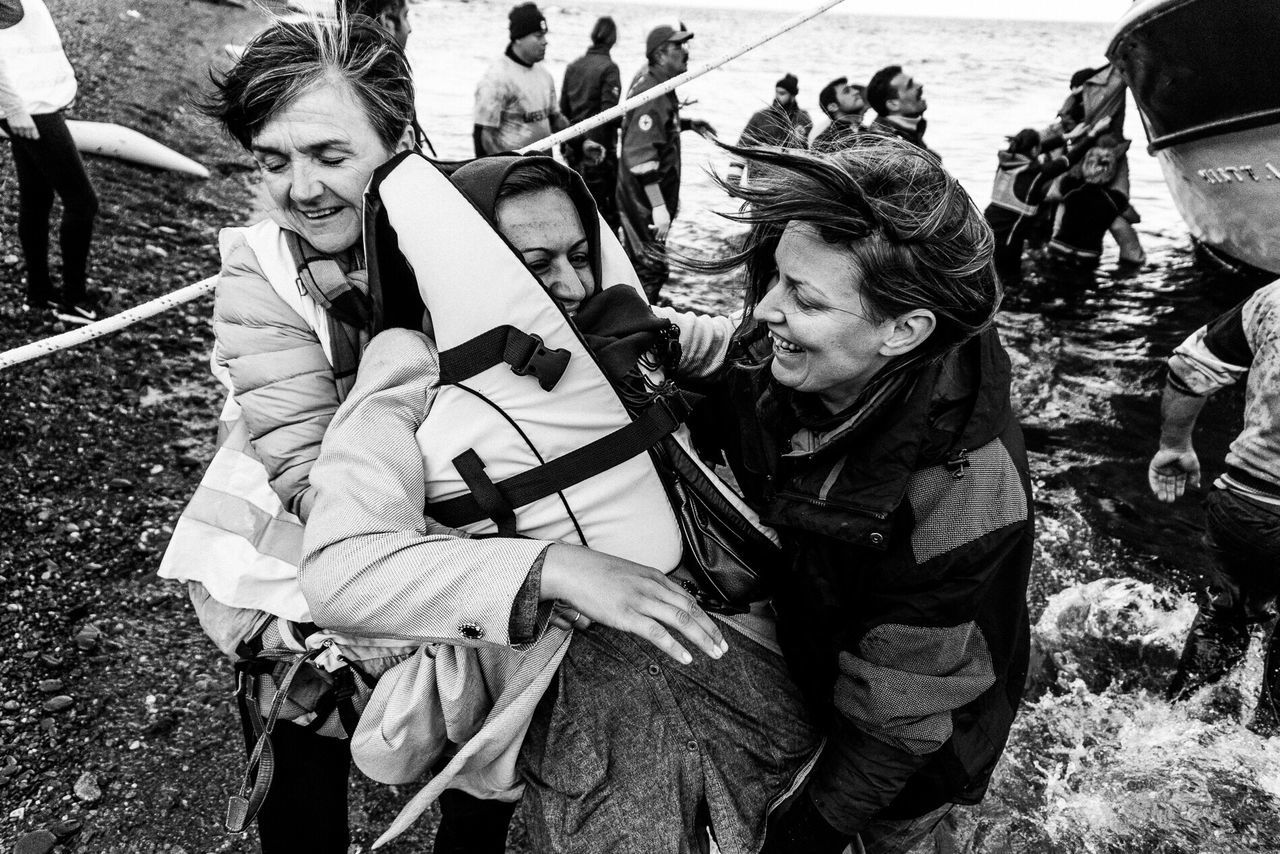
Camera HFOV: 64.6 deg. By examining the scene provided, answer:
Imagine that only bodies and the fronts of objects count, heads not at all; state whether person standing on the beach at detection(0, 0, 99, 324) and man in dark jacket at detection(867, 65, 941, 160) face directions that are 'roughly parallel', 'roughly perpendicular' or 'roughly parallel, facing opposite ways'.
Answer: roughly parallel

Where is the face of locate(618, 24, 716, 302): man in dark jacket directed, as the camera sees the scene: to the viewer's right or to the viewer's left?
to the viewer's right

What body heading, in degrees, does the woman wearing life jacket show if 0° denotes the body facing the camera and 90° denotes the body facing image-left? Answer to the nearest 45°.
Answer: approximately 315°

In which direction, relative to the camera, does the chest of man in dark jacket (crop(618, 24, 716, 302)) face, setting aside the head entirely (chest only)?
to the viewer's right

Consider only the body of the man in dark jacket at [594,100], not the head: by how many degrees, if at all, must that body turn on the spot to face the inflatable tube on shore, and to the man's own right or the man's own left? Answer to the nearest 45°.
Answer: approximately 135° to the man's own left

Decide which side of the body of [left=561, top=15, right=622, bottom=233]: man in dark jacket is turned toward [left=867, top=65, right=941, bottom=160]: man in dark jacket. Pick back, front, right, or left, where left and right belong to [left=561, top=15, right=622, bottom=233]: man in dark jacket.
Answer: right

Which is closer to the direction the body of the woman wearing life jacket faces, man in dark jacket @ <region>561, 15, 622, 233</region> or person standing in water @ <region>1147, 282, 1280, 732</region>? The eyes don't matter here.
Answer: the person standing in water
